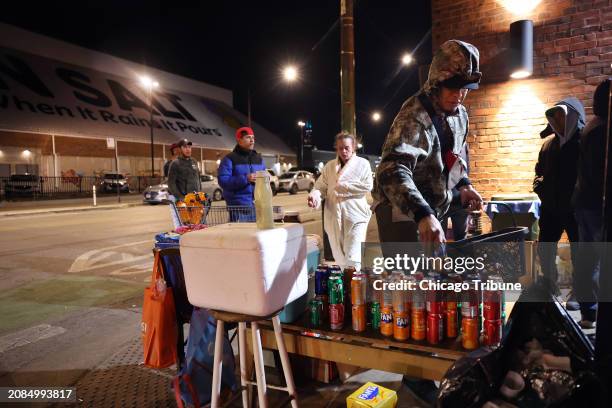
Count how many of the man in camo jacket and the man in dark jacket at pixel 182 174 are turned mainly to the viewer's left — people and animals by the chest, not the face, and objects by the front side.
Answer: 0

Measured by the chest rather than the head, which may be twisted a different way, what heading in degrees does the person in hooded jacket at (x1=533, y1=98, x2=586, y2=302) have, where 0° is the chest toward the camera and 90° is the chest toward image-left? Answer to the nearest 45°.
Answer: approximately 45°

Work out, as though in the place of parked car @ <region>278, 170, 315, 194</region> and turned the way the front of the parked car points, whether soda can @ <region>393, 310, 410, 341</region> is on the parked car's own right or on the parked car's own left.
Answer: on the parked car's own left

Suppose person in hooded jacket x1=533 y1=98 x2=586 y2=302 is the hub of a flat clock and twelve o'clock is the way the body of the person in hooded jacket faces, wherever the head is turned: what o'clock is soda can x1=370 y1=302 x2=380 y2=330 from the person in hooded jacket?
The soda can is roughly at 11 o'clock from the person in hooded jacket.

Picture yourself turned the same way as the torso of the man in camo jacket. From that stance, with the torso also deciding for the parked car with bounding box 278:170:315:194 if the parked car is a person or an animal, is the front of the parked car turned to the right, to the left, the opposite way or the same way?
to the right

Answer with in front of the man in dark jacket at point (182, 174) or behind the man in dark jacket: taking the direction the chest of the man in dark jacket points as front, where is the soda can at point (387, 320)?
in front

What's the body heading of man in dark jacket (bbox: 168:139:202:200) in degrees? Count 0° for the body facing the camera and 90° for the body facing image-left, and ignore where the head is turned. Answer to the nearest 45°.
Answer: approximately 315°

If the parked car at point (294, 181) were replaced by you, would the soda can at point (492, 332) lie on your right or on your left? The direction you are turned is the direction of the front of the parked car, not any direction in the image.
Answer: on your left

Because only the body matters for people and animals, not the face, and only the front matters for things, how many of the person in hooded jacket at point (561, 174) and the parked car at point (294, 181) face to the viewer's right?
0

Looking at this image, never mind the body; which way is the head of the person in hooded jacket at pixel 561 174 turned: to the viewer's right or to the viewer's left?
to the viewer's left

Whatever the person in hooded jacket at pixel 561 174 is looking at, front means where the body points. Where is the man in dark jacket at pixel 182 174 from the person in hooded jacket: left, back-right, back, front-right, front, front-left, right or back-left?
front-right

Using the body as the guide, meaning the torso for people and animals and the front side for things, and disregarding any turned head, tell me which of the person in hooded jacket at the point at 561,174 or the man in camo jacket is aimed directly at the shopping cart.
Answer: the person in hooded jacket

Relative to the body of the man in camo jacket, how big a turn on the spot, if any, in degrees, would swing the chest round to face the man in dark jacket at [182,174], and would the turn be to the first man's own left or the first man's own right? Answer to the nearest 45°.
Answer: approximately 180°

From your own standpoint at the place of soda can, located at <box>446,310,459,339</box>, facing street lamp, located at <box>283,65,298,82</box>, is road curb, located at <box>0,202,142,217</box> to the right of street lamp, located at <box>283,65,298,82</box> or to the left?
left

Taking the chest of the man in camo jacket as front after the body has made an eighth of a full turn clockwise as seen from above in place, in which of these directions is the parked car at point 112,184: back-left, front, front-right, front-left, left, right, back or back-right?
back-right

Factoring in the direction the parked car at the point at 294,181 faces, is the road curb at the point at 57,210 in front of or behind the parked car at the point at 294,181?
in front
